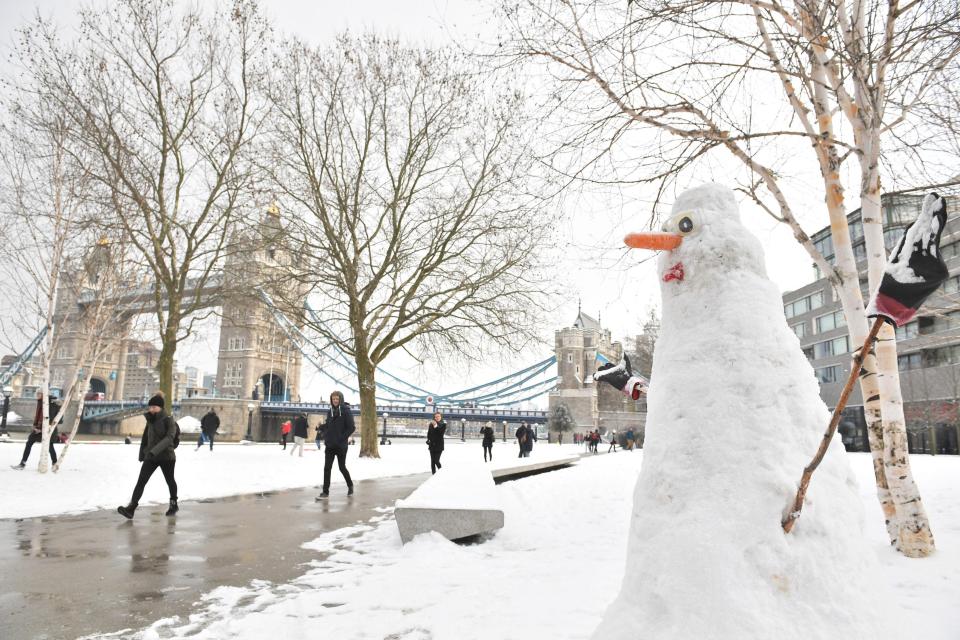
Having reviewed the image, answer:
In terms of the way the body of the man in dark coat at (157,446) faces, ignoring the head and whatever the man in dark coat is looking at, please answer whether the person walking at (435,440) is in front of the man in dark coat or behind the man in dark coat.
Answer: behind

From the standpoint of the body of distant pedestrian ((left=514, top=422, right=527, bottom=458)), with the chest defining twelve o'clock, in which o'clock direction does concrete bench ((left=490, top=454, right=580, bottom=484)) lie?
The concrete bench is roughly at 6 o'clock from the distant pedestrian.

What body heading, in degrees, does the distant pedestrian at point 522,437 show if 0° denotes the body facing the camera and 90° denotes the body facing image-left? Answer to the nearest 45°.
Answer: approximately 0°

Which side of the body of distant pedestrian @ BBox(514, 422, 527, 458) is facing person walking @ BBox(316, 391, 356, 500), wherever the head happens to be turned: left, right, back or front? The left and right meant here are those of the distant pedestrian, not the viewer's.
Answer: back

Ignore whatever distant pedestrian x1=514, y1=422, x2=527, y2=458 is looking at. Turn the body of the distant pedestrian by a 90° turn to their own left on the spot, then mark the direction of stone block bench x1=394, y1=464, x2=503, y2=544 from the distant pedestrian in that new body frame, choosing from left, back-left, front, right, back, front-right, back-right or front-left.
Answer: left

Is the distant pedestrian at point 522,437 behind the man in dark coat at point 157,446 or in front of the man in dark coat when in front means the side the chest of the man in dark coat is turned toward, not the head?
behind
